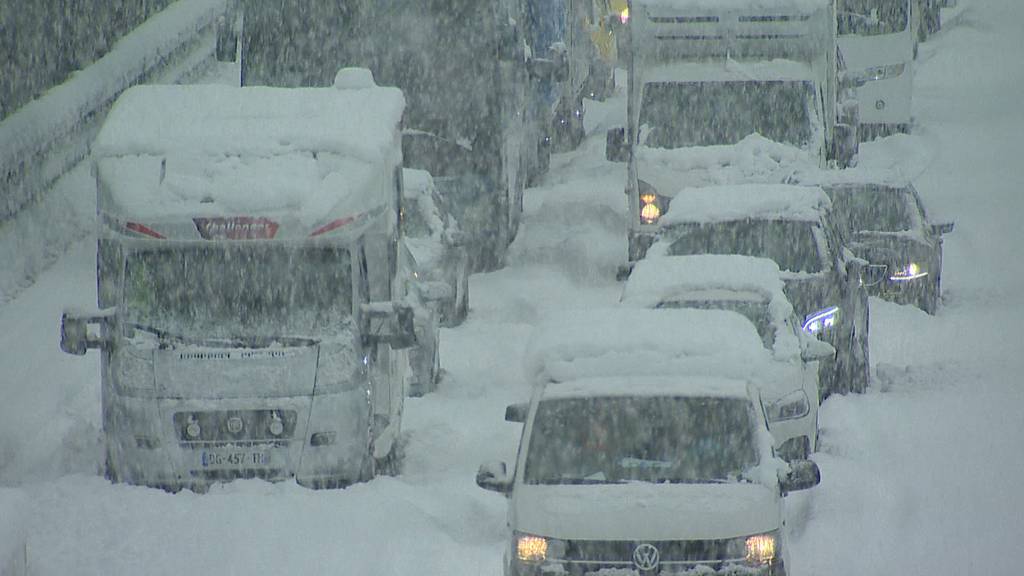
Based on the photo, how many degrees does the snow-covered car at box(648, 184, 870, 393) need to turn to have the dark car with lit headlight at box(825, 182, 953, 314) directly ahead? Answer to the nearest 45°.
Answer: approximately 180°

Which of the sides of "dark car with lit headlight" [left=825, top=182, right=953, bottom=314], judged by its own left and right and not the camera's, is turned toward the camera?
front

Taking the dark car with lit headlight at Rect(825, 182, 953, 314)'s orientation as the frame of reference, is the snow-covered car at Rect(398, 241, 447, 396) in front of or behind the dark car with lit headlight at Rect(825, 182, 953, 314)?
in front

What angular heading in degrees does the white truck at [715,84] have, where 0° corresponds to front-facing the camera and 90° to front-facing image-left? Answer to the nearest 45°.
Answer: approximately 0°

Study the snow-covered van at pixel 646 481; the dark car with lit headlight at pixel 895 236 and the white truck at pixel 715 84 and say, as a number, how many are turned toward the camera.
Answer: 3

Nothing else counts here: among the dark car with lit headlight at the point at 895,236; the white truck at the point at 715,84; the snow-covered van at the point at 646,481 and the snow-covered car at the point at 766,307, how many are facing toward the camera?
4

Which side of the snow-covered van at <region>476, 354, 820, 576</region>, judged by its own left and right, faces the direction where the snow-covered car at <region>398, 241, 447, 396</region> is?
back

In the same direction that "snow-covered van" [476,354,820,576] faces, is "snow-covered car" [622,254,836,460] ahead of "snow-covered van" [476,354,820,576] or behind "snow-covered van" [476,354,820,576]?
behind

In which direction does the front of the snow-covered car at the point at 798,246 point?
toward the camera

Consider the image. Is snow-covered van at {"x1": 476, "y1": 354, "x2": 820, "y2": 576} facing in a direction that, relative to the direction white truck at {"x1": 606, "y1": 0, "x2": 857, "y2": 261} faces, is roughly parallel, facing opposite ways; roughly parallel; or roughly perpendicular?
roughly parallel

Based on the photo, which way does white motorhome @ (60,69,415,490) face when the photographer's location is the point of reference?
facing the viewer

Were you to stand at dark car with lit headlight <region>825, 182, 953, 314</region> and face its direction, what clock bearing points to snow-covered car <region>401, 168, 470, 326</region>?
snow-covered car <region>401, 168, 470, 326</region> is roughly at 2 o'clock from dark car with lit headlight <region>825, 182, 953, 314</region>.

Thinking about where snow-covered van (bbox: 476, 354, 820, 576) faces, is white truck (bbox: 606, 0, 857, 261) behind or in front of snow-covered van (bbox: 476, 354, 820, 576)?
behind

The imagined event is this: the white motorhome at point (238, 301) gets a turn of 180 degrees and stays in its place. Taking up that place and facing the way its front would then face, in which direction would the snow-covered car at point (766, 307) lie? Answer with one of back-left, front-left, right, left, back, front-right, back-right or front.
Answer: right

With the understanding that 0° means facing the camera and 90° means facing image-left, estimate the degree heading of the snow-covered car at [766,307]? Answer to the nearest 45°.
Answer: approximately 0°
